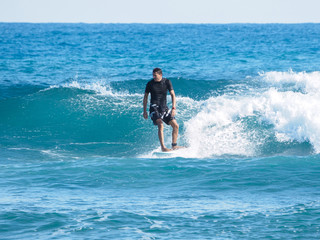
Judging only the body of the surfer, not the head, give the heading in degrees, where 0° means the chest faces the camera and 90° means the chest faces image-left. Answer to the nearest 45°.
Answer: approximately 0°
